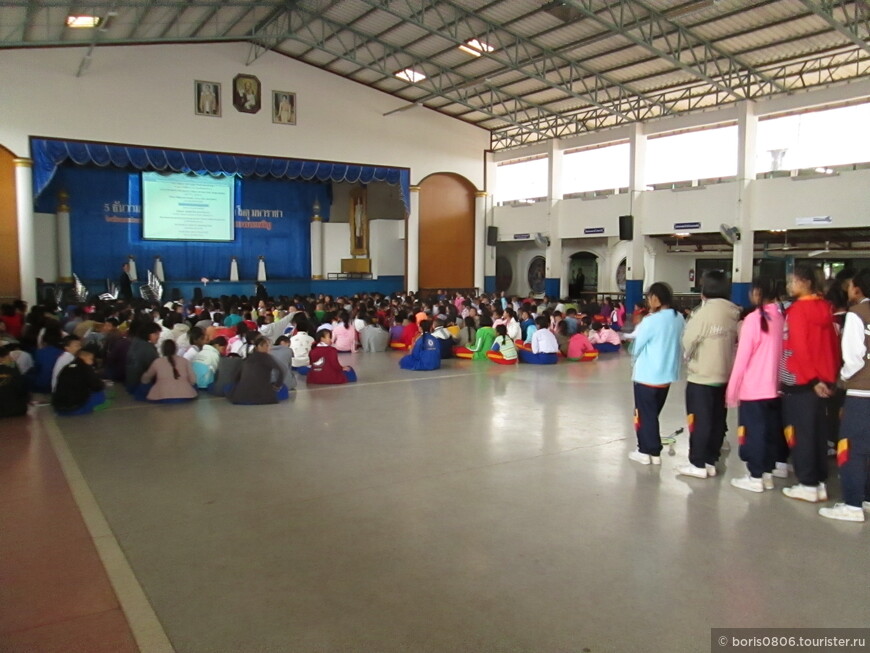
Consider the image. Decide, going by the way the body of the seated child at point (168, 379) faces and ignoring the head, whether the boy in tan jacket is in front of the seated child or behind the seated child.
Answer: behind

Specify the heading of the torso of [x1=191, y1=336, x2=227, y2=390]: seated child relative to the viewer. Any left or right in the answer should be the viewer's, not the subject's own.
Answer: facing away from the viewer and to the right of the viewer

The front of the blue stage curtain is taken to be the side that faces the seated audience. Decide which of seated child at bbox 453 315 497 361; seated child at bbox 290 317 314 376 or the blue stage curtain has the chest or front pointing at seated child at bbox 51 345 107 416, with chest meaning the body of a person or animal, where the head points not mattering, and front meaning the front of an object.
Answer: the blue stage curtain

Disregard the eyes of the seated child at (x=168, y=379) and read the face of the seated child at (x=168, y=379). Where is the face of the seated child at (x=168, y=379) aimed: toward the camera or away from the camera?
away from the camera

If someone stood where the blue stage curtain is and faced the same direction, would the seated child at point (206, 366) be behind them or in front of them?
in front

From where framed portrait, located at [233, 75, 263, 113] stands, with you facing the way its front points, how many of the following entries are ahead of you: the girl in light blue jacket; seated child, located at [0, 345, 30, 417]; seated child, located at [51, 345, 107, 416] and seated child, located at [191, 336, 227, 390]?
4

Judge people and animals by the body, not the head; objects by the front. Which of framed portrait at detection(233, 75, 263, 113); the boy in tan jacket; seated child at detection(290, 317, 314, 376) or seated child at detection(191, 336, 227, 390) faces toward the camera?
the framed portrait

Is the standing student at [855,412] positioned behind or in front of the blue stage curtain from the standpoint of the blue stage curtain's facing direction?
in front

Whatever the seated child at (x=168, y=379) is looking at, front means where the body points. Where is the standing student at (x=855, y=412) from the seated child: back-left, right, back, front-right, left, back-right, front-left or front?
back-right

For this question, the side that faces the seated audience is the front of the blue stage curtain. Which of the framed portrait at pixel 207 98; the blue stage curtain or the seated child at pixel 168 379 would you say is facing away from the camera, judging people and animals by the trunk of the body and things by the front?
the seated child

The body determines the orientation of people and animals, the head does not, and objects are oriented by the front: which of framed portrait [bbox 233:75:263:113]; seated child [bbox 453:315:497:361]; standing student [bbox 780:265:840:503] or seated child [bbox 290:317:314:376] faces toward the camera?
the framed portrait

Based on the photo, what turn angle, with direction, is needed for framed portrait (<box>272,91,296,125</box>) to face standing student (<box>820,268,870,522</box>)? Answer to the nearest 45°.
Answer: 0° — it already faces them

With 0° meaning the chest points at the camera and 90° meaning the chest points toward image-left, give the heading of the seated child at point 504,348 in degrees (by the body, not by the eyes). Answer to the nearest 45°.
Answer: approximately 135°

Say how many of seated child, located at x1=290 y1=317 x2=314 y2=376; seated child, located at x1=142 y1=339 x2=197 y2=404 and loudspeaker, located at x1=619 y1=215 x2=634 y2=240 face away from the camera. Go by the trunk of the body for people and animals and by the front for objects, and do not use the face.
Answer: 2
